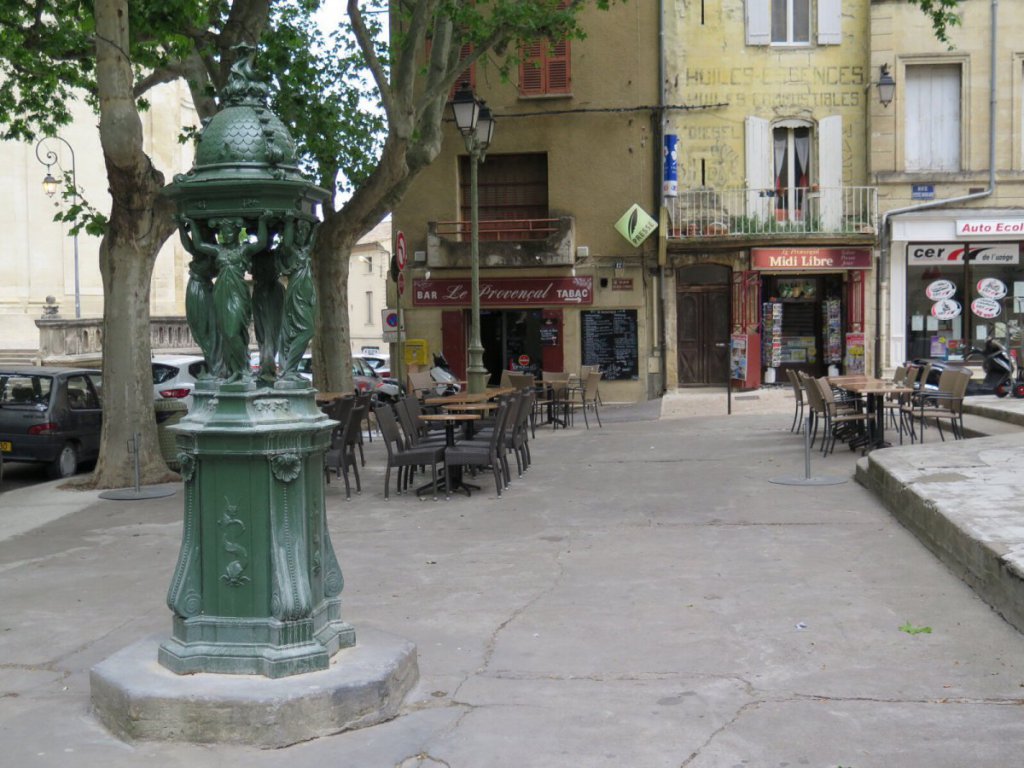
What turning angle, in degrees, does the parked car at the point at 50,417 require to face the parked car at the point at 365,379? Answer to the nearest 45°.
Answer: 0° — it already faces it

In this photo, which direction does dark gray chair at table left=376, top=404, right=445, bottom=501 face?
to the viewer's right

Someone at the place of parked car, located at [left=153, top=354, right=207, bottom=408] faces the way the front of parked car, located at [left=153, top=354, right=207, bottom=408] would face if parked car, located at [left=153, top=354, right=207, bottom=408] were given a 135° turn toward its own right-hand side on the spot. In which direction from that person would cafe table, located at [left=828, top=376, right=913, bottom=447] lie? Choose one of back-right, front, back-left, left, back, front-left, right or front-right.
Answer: front-left

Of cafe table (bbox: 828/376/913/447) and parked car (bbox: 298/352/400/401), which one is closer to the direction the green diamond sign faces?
the cafe table

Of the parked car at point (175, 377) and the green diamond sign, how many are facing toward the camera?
1

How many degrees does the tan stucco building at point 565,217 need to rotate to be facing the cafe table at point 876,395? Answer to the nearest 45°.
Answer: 0° — it already faces it

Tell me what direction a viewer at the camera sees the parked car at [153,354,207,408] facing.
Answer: facing away from the viewer and to the right of the viewer

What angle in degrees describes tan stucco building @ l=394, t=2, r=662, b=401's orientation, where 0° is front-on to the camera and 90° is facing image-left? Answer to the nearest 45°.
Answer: approximately 0°

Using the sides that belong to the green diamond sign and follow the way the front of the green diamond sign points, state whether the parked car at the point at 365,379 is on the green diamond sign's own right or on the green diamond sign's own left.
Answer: on the green diamond sign's own right

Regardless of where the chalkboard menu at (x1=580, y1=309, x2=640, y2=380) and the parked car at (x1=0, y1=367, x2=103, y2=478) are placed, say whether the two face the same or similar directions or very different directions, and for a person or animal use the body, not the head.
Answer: very different directions

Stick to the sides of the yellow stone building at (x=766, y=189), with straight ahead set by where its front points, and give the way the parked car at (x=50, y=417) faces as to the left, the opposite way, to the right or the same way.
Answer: the opposite way

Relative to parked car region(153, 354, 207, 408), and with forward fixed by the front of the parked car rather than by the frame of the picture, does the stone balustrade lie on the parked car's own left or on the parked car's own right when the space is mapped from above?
on the parked car's own left
